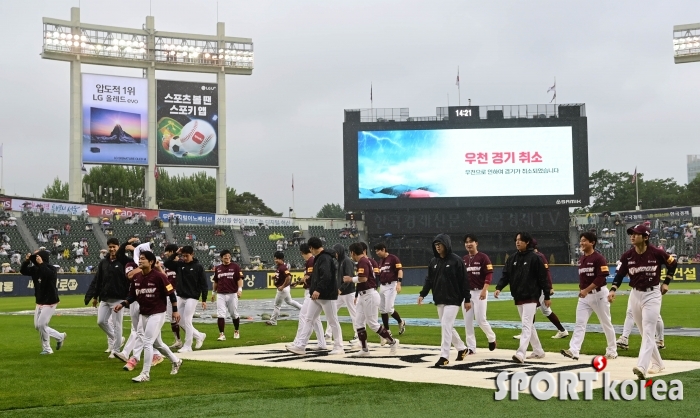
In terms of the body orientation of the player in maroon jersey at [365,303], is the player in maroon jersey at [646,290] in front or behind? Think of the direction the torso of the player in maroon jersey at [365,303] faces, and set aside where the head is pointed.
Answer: behind

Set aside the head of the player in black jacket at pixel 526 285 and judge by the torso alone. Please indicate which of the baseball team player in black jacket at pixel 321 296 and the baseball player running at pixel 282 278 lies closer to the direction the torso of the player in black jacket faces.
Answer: the baseball team player in black jacket

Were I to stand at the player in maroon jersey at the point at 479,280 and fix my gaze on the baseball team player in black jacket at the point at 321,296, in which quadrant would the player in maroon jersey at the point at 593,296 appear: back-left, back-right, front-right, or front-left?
back-left

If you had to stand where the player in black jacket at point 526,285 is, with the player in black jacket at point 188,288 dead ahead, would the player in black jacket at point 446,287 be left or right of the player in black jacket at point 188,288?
left

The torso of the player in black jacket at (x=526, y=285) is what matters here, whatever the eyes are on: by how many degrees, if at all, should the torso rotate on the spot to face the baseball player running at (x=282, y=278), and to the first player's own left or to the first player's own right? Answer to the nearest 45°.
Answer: approximately 90° to the first player's own right

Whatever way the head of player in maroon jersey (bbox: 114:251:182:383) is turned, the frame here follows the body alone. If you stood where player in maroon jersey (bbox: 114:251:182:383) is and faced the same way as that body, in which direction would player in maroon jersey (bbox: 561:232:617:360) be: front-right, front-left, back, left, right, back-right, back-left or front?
back-left

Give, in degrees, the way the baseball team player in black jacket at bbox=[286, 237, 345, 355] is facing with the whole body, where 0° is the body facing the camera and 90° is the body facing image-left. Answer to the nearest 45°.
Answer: approximately 90°

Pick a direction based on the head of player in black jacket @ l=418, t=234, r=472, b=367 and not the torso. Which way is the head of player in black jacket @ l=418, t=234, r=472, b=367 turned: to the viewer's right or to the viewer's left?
to the viewer's left

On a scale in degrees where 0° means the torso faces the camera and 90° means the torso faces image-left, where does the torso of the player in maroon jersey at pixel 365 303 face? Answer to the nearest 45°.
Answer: approximately 90°

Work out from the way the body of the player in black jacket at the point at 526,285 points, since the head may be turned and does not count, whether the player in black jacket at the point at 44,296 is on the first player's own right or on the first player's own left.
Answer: on the first player's own right

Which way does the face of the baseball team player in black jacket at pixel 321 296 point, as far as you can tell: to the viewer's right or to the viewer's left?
to the viewer's left

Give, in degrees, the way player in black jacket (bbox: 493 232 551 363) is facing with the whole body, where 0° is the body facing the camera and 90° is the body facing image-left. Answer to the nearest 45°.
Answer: approximately 45°

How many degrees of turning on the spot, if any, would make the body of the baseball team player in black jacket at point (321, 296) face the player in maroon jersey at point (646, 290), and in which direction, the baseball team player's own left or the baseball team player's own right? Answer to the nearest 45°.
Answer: approximately 135° to the baseball team player's own left
